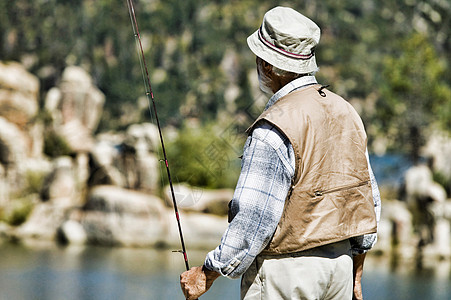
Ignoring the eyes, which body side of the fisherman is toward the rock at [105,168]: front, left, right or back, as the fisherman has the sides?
front

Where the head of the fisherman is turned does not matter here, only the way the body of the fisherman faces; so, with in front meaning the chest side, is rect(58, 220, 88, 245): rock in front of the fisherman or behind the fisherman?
in front

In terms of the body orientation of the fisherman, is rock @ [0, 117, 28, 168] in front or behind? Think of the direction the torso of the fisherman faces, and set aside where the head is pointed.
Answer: in front

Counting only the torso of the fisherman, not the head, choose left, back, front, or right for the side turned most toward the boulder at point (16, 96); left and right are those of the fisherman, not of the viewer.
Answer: front

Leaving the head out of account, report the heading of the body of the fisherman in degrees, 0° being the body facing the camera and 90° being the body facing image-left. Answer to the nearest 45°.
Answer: approximately 135°

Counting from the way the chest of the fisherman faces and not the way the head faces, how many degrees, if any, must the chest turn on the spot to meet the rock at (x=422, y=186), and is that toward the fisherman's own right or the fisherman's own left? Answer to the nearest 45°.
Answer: approximately 45° to the fisherman's own right

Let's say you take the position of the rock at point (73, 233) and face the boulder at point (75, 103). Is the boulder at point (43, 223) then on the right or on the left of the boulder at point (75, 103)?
left

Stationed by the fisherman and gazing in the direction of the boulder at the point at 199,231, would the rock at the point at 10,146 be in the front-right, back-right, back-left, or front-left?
front-left

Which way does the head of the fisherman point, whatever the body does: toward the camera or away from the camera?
away from the camera
